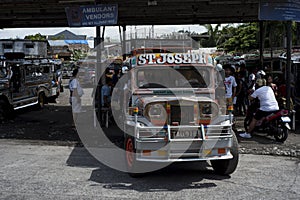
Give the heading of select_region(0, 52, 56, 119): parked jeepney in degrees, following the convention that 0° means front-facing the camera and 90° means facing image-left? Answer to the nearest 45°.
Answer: approximately 45°

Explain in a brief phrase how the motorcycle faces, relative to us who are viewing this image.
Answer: facing away from the viewer and to the left of the viewer

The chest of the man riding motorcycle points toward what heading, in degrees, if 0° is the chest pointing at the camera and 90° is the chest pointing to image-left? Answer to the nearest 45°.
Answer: approximately 135°

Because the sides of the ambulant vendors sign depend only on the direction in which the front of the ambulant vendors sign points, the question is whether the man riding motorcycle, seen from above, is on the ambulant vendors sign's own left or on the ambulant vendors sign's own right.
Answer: on the ambulant vendors sign's own left

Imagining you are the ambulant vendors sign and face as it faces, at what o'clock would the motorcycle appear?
The motorcycle is roughly at 10 o'clock from the ambulant vendors sign.

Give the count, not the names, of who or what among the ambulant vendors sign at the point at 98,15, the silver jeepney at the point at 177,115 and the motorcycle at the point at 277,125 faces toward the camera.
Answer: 2

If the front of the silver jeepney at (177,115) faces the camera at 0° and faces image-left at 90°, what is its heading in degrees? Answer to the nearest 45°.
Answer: approximately 0°

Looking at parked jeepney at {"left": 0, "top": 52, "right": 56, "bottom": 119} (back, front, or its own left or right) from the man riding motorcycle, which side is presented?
left

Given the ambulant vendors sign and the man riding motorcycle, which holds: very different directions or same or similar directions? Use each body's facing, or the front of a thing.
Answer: very different directions

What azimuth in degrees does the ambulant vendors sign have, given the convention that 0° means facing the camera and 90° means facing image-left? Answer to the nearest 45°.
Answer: approximately 0°
